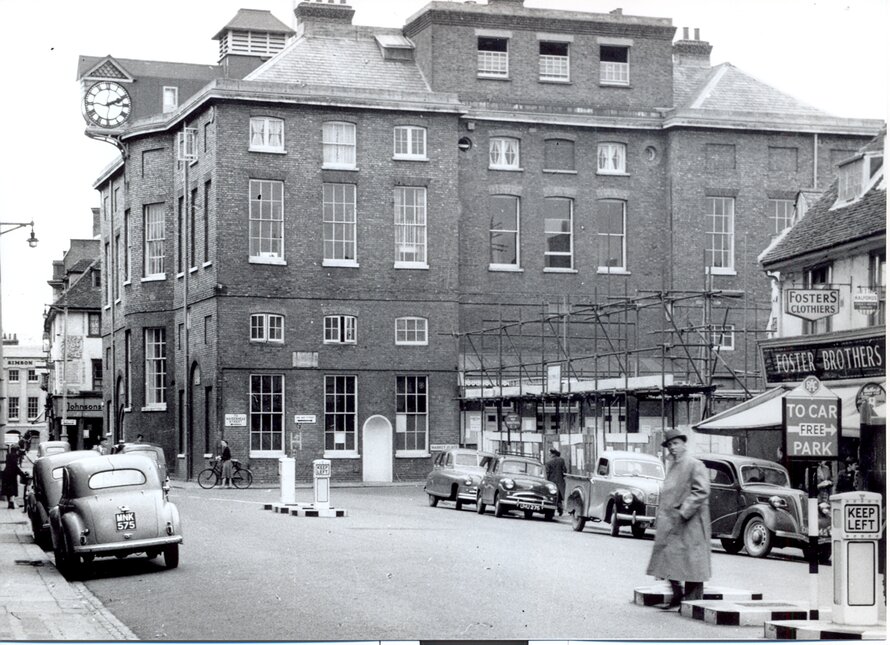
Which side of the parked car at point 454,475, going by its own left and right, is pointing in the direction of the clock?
back

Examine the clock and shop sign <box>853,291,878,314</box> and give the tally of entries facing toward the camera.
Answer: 2

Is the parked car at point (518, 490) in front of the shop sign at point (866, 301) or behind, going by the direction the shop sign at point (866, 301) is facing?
behind
